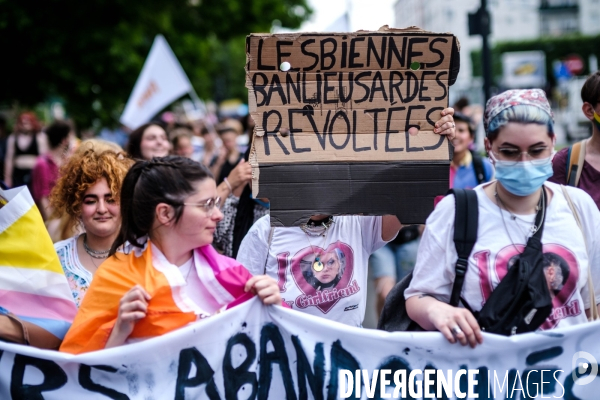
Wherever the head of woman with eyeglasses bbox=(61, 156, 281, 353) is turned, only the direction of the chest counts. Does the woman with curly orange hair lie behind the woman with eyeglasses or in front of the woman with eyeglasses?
behind

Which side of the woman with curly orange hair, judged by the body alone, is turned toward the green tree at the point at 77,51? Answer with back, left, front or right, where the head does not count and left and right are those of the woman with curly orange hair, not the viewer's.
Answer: back

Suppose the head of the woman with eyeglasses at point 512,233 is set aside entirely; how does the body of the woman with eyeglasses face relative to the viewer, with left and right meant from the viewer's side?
facing the viewer

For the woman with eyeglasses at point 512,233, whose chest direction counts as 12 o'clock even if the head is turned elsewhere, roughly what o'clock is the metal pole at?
The metal pole is roughly at 6 o'clock from the woman with eyeglasses.

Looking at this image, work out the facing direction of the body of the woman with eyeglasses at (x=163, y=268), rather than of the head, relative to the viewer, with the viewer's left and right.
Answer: facing the viewer and to the right of the viewer

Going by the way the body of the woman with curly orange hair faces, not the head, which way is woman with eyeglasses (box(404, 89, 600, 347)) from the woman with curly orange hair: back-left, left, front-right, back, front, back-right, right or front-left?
front-left

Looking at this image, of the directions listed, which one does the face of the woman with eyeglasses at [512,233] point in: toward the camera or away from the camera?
toward the camera

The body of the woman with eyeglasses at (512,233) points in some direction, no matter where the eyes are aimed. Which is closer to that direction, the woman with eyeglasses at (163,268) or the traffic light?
the woman with eyeglasses

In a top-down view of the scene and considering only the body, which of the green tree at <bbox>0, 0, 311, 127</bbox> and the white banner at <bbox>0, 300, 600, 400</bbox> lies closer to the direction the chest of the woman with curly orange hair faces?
the white banner

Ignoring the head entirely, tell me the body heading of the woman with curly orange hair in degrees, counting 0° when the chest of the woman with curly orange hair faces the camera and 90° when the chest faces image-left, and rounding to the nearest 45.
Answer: approximately 0°

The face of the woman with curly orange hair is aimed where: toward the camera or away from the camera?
toward the camera

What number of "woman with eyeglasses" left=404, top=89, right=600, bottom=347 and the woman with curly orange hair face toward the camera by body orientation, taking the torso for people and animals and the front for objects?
2

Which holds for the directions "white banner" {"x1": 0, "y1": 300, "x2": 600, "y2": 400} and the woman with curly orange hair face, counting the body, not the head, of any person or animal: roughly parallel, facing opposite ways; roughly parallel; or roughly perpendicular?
roughly parallel

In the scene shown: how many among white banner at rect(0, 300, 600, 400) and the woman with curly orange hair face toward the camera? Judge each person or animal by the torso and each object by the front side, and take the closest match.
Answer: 2

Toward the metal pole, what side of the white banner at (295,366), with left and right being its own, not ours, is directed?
back
